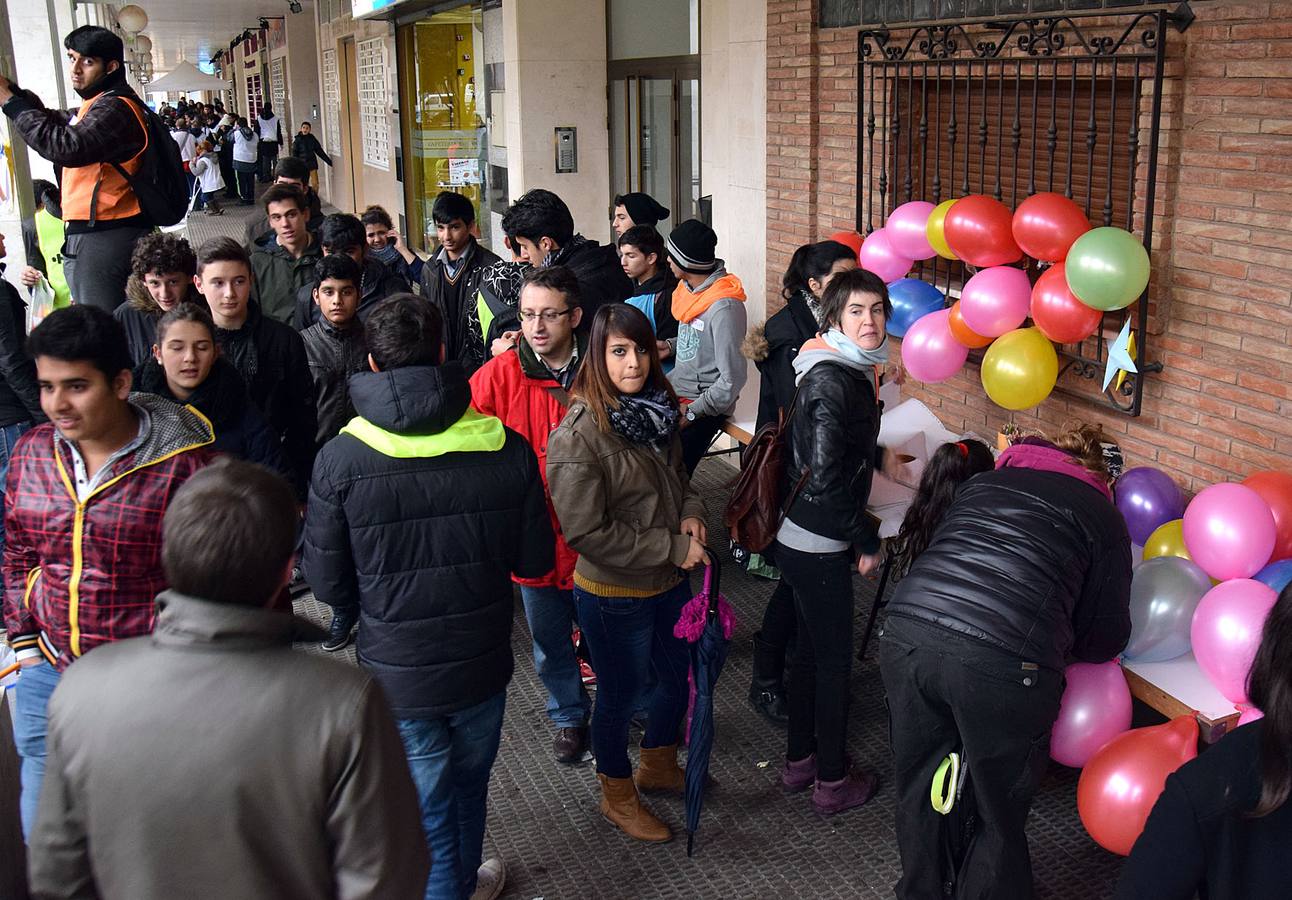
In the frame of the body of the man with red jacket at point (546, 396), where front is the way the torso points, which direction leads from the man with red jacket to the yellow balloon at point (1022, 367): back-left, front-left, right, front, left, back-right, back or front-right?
left

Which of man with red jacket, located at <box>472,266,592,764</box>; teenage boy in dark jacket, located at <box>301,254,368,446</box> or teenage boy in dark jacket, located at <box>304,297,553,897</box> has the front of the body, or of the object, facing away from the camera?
teenage boy in dark jacket, located at <box>304,297,553,897</box>

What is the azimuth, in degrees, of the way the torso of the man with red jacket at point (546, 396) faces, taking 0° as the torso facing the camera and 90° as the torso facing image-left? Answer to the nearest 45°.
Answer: approximately 0°

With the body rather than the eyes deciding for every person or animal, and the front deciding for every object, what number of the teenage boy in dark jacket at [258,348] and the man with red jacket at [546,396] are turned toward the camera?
2

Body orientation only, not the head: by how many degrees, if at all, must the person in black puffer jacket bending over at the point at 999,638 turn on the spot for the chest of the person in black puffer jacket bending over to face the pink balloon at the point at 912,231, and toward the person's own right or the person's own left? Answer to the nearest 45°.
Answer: approximately 45° to the person's own left

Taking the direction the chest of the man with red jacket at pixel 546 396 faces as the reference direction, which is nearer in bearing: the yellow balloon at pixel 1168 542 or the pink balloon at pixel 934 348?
the yellow balloon

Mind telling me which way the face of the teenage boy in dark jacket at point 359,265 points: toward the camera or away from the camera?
toward the camera

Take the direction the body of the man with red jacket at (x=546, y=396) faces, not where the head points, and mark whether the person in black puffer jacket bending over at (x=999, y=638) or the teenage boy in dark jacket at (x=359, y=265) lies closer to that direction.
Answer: the person in black puffer jacket bending over

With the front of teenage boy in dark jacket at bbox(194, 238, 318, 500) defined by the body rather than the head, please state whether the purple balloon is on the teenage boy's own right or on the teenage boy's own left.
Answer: on the teenage boy's own left

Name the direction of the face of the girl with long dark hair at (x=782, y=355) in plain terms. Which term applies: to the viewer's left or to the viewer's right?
to the viewer's right

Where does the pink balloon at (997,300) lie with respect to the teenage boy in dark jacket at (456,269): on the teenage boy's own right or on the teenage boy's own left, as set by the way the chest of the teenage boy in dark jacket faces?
on the teenage boy's own left

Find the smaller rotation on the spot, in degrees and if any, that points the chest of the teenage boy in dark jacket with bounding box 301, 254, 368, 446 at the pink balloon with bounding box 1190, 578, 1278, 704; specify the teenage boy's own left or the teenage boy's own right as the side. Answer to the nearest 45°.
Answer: approximately 45° to the teenage boy's own left

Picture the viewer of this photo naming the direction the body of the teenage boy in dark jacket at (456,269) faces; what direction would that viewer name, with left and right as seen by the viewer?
facing the viewer

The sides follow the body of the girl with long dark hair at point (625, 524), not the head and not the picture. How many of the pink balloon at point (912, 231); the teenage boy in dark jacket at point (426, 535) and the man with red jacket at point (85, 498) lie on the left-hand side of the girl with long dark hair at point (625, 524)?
1

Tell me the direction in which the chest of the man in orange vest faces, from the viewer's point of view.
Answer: to the viewer's left

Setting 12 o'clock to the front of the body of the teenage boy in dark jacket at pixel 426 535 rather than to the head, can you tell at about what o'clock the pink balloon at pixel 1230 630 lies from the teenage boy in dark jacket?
The pink balloon is roughly at 3 o'clock from the teenage boy in dark jacket.

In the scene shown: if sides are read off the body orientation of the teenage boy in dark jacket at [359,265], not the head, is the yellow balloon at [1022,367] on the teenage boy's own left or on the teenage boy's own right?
on the teenage boy's own left

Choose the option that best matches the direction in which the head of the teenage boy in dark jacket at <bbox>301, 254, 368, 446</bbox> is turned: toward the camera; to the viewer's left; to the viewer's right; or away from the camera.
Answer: toward the camera

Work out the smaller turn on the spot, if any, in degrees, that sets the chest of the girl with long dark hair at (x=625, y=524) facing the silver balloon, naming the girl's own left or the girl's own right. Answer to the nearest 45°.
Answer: approximately 45° to the girl's own left
